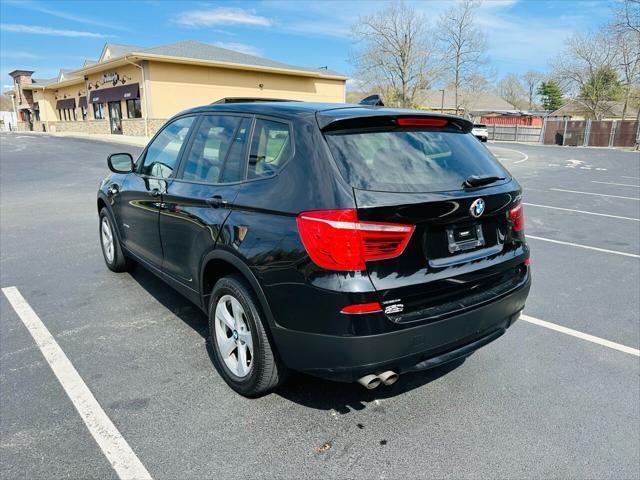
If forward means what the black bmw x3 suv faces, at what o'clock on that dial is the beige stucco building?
The beige stucco building is roughly at 1 o'clock from the black bmw x3 suv.

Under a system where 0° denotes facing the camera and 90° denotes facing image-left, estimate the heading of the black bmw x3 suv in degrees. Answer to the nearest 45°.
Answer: approximately 135°

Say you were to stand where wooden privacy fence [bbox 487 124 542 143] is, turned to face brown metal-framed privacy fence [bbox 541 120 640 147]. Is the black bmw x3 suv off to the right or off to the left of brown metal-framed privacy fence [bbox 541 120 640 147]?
right

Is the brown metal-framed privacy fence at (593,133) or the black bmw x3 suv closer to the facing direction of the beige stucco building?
the black bmw x3 suv

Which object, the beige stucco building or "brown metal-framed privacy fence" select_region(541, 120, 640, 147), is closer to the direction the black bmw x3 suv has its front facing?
the beige stucco building

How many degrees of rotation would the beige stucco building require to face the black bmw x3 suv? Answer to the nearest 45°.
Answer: approximately 45° to its left

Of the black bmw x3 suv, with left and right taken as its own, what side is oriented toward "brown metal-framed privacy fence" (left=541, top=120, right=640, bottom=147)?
right

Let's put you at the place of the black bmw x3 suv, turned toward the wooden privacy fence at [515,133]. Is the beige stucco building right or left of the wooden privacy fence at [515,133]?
left

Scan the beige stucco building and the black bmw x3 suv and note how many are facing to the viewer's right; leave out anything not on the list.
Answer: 0

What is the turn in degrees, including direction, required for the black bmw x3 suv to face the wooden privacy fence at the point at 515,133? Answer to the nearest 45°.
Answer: approximately 90° to its right
